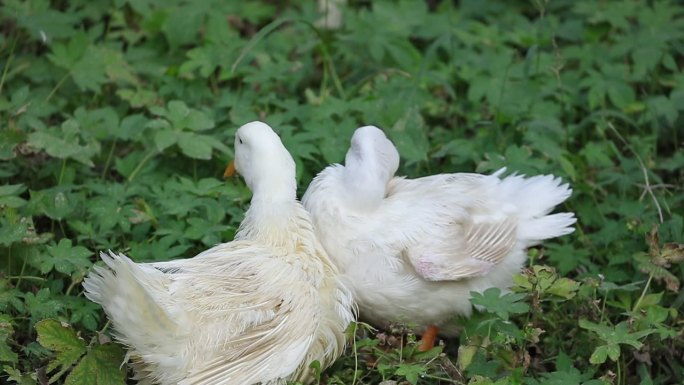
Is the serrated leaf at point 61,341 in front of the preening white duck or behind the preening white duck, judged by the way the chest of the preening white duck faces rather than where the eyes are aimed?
in front

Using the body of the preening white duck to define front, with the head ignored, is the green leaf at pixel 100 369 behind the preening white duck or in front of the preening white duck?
in front

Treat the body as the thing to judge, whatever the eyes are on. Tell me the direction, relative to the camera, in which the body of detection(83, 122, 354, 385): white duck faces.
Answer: to the viewer's right

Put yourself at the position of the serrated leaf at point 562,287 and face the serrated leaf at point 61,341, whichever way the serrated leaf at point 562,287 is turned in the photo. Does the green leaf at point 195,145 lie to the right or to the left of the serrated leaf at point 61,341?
right

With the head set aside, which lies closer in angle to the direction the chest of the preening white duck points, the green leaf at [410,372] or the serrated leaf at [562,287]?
the green leaf

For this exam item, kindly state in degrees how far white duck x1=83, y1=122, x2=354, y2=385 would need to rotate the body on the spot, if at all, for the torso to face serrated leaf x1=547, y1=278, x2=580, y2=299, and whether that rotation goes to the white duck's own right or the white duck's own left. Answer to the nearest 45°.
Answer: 0° — it already faces it

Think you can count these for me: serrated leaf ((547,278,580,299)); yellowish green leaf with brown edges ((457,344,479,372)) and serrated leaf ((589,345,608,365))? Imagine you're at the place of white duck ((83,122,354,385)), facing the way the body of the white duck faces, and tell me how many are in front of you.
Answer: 3

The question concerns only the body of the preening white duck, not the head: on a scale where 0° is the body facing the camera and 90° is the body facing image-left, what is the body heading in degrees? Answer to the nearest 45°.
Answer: approximately 90°

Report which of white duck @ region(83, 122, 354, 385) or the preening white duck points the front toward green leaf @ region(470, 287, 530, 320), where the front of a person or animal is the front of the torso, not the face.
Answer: the white duck

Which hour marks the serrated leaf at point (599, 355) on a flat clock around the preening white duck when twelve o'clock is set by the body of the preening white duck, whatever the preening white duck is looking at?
The serrated leaf is roughly at 7 o'clock from the preening white duck.

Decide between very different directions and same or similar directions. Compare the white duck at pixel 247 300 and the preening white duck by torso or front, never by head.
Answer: very different directions

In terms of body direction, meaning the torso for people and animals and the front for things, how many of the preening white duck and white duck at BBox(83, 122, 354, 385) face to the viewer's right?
1

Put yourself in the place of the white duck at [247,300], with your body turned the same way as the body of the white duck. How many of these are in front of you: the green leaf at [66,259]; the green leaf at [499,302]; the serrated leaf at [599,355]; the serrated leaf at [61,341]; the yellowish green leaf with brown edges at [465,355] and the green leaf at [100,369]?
3

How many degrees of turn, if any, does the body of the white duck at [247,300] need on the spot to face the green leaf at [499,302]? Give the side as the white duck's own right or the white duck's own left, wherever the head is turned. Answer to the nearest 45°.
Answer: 0° — it already faces it

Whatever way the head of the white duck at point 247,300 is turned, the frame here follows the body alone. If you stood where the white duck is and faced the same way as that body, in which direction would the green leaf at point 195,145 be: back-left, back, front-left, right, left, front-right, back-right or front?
left
